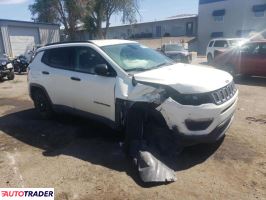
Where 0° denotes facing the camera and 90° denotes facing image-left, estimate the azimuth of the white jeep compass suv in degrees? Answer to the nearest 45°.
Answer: approximately 315°

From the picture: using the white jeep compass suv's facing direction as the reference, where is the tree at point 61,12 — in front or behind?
behind

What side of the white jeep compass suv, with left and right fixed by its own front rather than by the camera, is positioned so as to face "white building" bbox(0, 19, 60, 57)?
back

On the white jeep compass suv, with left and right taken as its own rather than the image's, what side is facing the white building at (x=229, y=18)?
left

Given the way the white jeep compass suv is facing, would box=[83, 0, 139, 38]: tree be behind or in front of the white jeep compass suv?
behind

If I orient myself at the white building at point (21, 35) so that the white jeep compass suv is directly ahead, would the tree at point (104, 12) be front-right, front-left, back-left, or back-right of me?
back-left
